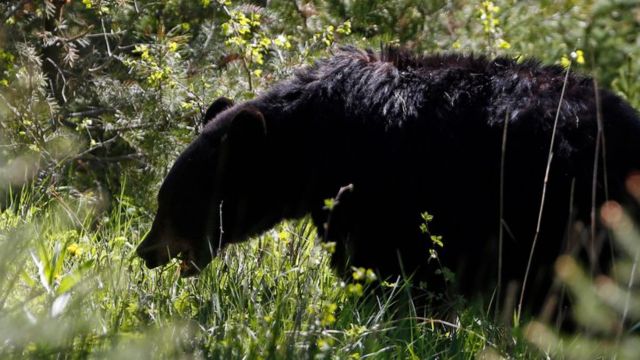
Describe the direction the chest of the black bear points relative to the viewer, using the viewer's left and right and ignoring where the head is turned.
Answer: facing to the left of the viewer
